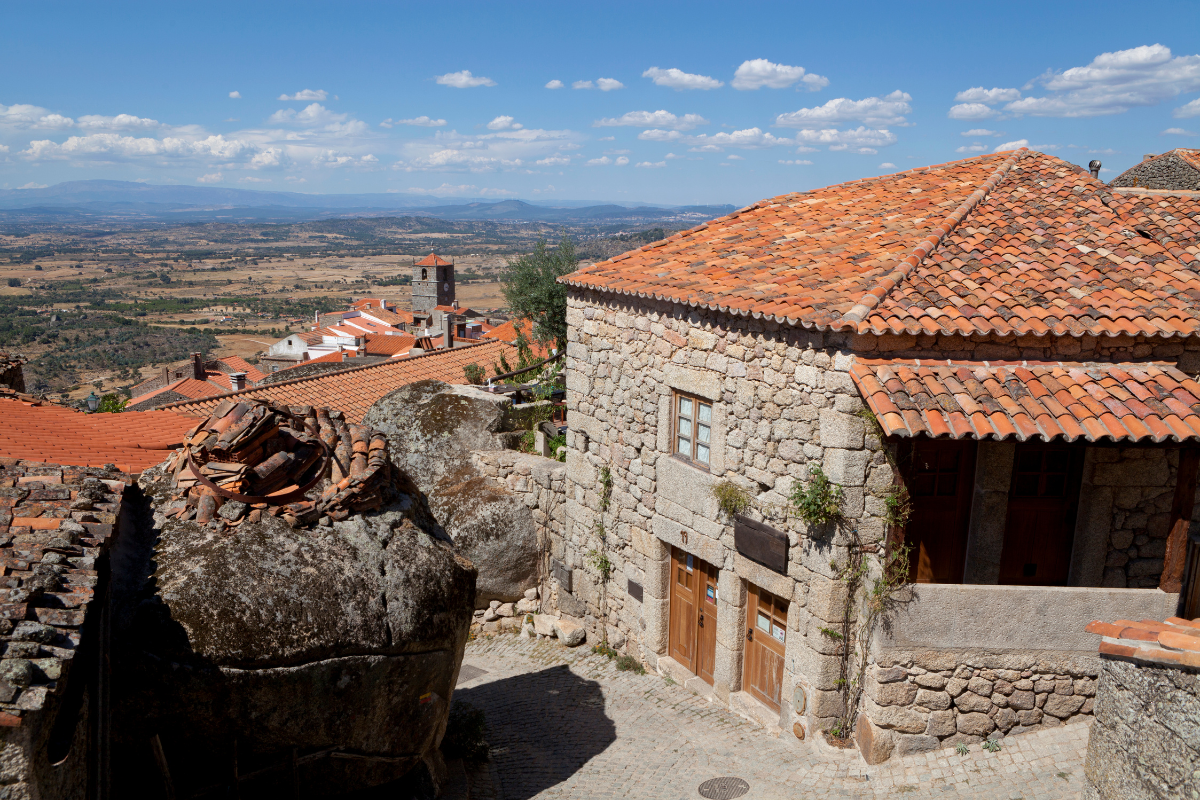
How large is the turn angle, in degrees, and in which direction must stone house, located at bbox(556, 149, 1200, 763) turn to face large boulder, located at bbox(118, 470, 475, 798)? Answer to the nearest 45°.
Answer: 0° — it already faces it

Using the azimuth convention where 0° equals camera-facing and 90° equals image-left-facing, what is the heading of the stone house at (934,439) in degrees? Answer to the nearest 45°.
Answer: approximately 45°

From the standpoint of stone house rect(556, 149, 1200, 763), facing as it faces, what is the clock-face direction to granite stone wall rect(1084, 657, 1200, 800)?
The granite stone wall is roughly at 10 o'clock from the stone house.

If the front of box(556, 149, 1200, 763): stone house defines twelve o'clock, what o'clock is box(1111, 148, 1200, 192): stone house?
box(1111, 148, 1200, 192): stone house is roughly at 5 o'clock from box(556, 149, 1200, 763): stone house.

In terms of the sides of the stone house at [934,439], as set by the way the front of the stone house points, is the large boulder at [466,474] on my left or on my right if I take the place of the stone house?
on my right

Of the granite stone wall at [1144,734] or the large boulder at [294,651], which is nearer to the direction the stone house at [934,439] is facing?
the large boulder

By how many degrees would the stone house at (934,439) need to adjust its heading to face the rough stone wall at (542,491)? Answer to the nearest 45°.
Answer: approximately 90° to its right
